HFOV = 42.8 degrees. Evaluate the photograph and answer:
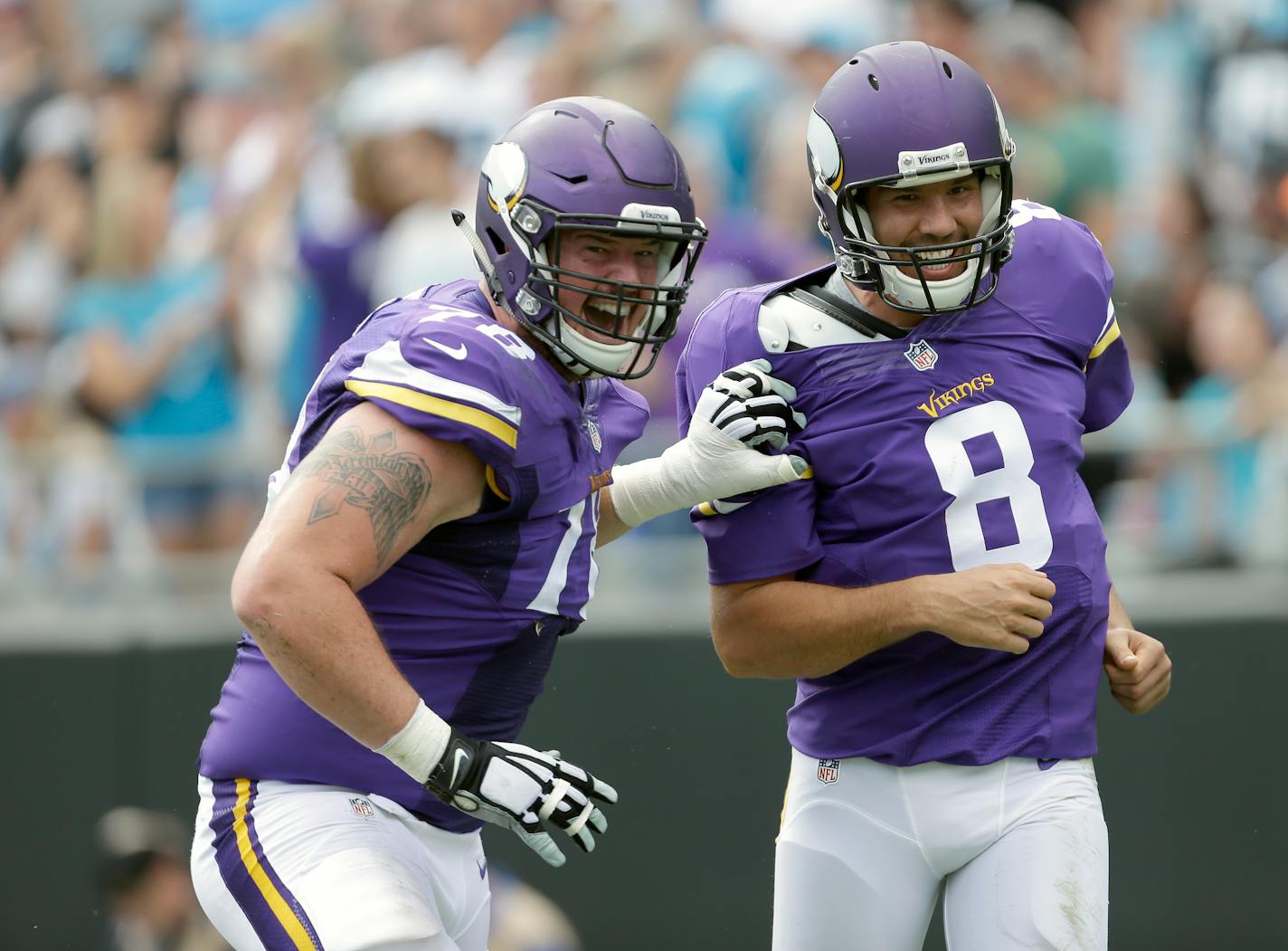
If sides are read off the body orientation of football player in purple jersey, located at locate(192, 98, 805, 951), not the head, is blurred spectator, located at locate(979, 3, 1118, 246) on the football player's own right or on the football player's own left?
on the football player's own left

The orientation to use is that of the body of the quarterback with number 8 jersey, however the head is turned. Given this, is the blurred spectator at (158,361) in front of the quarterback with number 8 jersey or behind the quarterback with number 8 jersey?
behind

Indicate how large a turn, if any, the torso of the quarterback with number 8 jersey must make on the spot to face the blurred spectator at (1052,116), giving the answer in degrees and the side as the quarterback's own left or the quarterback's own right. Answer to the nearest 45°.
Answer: approximately 180°

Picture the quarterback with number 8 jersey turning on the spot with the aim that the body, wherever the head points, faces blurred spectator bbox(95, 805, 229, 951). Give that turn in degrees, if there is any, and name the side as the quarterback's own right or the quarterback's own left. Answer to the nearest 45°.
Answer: approximately 135° to the quarterback's own right

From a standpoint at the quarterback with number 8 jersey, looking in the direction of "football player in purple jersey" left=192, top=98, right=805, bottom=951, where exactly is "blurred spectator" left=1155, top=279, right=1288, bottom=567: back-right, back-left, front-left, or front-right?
back-right

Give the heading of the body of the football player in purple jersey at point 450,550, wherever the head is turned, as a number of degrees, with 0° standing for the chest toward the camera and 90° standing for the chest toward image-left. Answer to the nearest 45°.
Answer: approximately 315°

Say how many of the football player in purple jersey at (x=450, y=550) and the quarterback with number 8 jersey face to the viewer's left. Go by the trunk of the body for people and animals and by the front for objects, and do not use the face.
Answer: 0

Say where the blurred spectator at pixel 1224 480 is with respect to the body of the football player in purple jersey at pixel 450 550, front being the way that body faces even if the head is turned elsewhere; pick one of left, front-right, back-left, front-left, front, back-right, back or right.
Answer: left

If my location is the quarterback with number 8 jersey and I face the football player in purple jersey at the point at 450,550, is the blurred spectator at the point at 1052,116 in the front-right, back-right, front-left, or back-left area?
back-right

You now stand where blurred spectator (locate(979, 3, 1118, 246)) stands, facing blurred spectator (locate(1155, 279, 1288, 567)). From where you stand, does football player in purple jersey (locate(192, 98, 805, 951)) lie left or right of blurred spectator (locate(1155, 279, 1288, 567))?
right
